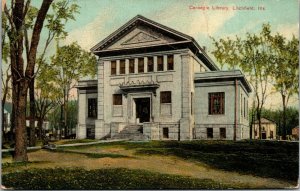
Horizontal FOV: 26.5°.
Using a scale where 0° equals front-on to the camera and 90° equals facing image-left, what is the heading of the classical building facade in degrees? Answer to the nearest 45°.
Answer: approximately 45°

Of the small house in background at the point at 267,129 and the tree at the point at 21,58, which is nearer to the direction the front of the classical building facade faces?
the tree

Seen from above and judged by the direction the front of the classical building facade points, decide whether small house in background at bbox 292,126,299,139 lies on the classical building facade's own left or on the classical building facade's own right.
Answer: on the classical building facade's own left

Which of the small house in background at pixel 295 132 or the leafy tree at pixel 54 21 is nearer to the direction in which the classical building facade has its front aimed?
the leafy tree

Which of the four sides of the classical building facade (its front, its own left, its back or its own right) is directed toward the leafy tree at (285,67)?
left

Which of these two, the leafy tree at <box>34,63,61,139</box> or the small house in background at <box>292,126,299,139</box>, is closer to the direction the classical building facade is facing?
the leafy tree
